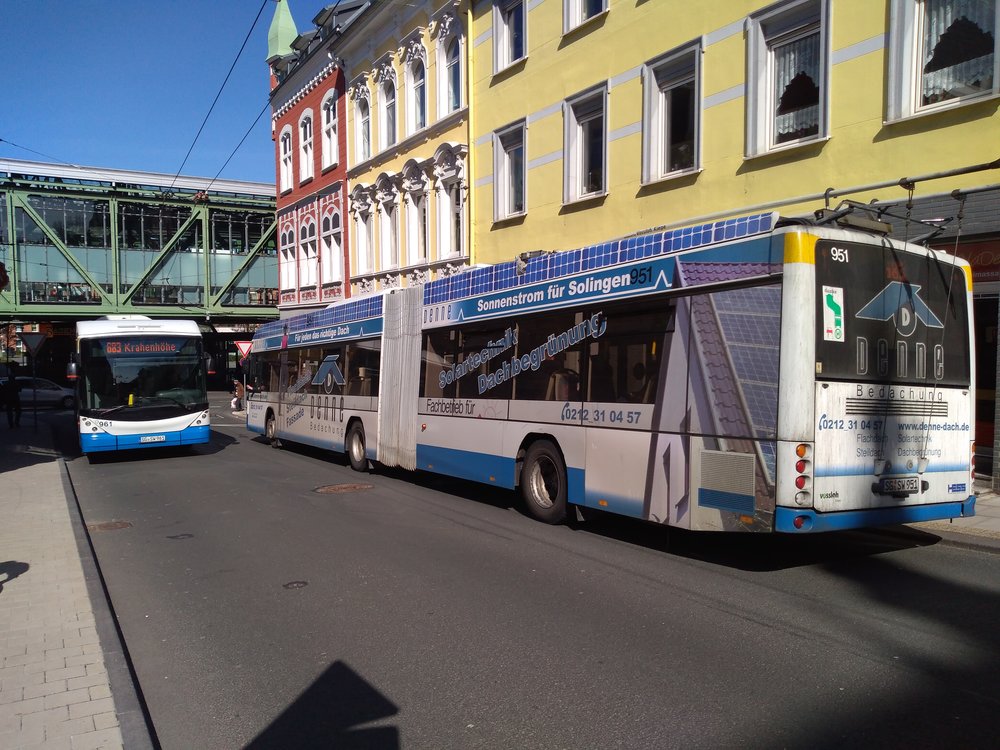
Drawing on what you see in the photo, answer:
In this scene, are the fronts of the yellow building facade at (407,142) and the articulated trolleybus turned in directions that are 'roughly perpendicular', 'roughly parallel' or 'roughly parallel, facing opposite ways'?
roughly perpendicular

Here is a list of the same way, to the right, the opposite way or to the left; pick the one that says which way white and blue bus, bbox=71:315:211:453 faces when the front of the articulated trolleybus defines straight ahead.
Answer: the opposite way

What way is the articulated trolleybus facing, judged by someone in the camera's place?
facing away from the viewer and to the left of the viewer

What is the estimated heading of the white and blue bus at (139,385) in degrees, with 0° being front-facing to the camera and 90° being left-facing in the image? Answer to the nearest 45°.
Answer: approximately 0°

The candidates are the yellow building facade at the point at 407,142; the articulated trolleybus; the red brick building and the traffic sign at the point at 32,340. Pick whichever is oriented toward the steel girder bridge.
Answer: the articulated trolleybus

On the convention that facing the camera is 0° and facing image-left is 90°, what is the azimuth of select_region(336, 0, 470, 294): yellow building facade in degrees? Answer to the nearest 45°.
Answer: approximately 45°

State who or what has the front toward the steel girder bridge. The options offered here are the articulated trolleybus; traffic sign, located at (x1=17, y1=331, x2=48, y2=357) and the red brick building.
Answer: the articulated trolleybus

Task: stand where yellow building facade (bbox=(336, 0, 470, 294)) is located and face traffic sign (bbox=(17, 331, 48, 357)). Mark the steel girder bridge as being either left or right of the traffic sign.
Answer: right
